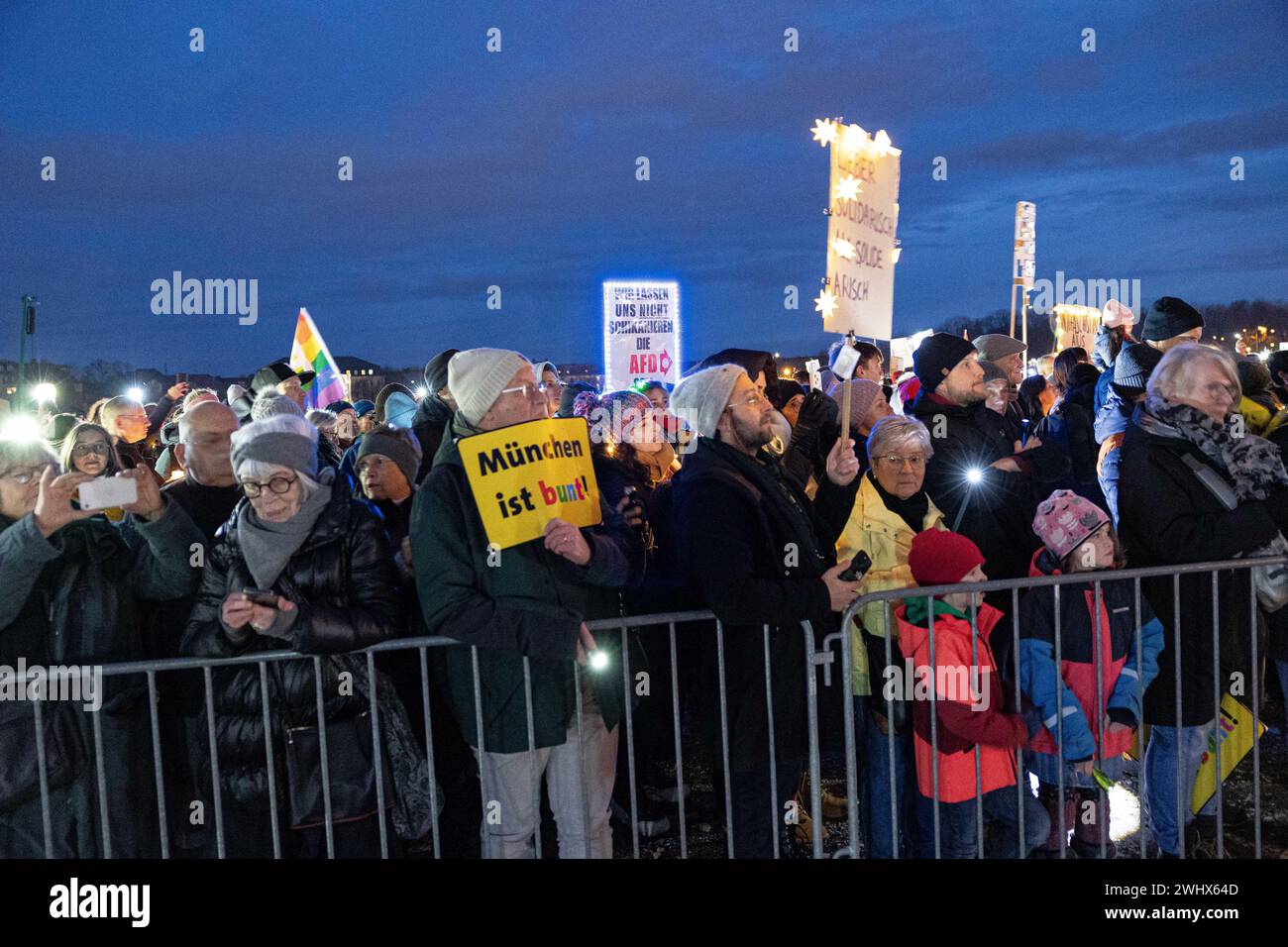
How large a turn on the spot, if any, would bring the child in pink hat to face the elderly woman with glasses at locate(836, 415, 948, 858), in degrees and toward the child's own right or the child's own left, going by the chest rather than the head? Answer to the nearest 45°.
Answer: approximately 135° to the child's own right

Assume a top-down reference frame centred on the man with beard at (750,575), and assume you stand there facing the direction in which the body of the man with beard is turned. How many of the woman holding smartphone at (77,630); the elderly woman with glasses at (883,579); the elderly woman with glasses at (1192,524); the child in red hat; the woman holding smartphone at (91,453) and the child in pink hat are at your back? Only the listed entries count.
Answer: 2

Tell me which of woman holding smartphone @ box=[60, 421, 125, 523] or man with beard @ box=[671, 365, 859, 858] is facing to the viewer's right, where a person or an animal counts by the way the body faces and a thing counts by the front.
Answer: the man with beard

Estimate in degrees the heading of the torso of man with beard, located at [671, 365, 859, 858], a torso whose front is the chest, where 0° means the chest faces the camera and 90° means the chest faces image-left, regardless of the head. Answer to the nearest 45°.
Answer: approximately 270°

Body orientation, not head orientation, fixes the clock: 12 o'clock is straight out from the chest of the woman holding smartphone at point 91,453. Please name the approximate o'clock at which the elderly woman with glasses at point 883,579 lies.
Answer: The elderly woman with glasses is roughly at 10 o'clock from the woman holding smartphone.

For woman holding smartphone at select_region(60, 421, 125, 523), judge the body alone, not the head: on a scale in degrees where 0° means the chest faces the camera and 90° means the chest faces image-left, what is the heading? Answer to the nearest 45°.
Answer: approximately 0°

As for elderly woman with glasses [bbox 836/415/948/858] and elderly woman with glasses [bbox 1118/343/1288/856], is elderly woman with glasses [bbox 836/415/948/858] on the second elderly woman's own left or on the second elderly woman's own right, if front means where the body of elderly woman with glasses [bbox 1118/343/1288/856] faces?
on the second elderly woman's own right

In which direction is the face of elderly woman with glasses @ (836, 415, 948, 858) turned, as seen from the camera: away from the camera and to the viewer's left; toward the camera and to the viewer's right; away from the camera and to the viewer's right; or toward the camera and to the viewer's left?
toward the camera and to the viewer's right
